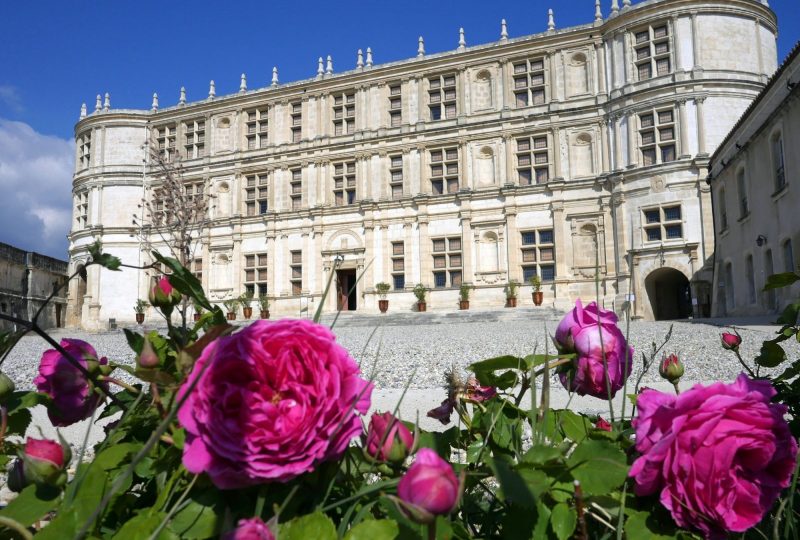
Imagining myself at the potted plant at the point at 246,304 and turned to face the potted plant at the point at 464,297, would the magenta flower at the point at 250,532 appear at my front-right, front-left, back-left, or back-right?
front-right

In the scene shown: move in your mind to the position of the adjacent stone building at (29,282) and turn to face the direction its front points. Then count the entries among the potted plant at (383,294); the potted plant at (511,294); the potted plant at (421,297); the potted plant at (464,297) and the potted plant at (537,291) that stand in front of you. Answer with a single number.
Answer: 5

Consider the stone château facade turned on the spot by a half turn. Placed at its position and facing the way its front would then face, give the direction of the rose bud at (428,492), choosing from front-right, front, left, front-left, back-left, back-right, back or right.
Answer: back-right

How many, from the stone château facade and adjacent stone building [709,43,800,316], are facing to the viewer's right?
0

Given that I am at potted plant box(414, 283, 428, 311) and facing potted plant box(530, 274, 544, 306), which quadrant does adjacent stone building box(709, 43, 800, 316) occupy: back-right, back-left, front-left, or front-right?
front-right

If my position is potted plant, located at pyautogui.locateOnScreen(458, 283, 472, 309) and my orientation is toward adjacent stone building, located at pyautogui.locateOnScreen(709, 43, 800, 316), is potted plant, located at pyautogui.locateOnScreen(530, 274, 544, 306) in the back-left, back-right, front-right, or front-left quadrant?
front-left

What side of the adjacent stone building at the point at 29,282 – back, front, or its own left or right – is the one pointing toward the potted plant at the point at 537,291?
front

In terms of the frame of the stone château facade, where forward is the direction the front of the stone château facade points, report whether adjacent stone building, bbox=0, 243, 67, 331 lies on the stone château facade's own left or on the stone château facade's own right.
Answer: on the stone château facade's own right

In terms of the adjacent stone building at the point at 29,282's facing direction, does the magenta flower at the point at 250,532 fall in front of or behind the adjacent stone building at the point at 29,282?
in front

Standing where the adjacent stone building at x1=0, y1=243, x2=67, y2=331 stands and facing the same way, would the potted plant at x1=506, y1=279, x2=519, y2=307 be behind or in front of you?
in front

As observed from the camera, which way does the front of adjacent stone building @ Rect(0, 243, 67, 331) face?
facing the viewer and to the right of the viewer

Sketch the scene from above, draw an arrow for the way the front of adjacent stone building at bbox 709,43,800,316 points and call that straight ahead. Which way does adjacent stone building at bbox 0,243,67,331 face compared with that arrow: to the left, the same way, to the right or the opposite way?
the opposite way

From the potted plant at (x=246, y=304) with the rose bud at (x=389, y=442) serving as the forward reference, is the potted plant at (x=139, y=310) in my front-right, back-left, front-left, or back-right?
back-right

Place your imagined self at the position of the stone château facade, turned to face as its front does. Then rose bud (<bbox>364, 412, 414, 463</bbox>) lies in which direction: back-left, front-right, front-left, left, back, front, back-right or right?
front-left

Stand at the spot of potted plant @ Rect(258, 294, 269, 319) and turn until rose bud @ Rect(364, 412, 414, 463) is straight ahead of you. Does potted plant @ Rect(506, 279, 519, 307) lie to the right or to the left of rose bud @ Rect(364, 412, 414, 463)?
left

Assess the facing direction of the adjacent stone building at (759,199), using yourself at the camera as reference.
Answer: facing the viewer and to the left of the viewer

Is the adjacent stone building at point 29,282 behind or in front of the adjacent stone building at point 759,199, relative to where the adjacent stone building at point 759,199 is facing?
in front
